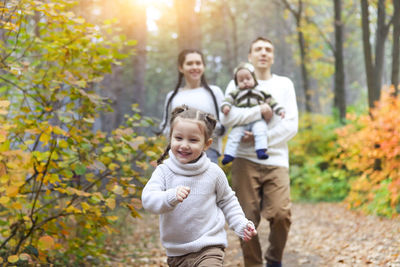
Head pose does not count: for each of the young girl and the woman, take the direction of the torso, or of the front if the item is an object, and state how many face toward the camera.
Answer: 2

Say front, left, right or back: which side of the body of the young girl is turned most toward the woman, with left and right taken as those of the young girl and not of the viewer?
back

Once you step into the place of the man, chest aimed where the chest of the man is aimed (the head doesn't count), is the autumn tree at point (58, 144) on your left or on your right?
on your right

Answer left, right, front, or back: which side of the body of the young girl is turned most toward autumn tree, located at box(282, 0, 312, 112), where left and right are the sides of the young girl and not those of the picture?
back

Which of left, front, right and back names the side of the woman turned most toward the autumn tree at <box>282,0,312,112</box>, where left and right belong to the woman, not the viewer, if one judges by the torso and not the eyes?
back

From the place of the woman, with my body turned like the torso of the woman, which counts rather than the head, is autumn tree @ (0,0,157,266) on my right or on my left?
on my right

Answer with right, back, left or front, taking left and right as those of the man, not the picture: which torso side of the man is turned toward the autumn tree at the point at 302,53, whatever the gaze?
back

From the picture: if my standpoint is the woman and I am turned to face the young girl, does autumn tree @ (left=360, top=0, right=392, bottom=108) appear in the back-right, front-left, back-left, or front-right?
back-left
